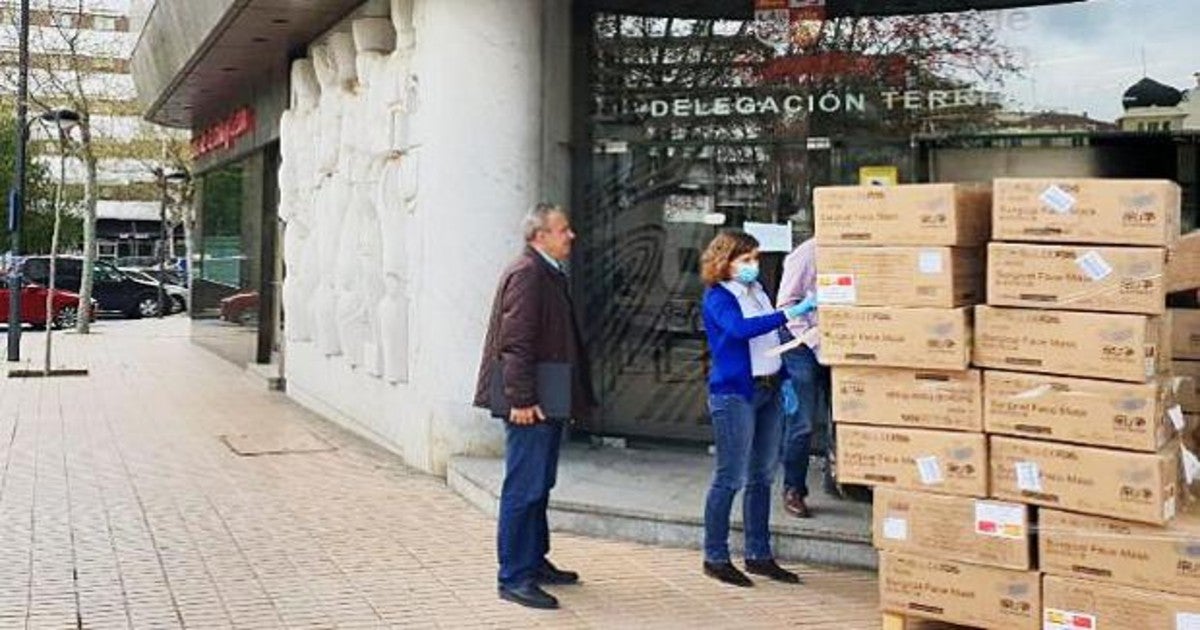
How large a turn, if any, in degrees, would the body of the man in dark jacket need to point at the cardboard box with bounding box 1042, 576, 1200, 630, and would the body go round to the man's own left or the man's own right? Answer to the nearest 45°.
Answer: approximately 45° to the man's own right

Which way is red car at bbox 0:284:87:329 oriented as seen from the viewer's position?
to the viewer's right

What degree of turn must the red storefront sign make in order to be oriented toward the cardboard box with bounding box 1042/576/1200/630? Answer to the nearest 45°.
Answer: approximately 45° to its left

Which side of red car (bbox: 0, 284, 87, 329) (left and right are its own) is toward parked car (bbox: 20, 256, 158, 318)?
left

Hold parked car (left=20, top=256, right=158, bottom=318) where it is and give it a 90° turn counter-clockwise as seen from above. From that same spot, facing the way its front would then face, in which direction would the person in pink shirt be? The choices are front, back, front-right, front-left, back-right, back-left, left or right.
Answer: back

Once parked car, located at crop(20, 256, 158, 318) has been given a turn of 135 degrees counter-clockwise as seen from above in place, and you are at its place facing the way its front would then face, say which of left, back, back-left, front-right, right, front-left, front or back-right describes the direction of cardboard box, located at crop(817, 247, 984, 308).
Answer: back-left

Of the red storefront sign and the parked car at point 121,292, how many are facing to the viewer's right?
1

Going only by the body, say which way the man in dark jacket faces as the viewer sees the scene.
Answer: to the viewer's right

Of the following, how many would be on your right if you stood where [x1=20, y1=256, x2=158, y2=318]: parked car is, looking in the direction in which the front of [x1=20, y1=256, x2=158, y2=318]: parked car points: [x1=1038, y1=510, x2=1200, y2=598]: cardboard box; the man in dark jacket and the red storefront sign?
3

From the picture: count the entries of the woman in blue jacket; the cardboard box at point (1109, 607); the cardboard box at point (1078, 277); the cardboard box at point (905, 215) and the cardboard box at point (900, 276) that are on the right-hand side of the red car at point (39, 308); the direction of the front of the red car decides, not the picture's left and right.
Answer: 5

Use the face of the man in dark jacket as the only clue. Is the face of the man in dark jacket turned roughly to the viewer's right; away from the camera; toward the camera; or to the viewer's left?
to the viewer's right

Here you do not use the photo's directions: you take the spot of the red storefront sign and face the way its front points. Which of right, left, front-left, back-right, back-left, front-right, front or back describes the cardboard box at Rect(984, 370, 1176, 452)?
front-left

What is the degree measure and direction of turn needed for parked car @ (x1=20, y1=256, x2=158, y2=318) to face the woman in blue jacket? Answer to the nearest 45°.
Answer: approximately 90° to its right

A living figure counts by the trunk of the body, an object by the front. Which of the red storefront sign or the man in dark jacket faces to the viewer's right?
the man in dark jacket
